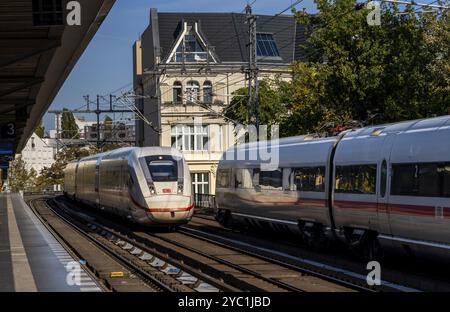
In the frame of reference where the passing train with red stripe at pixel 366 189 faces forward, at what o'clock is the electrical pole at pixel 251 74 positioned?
The electrical pole is roughly at 1 o'clock from the passing train with red stripe.

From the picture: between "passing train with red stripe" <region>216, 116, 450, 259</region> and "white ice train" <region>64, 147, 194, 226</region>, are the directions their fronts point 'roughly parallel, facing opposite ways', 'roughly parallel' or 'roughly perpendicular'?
roughly parallel, facing opposite ways

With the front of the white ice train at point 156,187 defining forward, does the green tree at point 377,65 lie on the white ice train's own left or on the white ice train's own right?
on the white ice train's own left

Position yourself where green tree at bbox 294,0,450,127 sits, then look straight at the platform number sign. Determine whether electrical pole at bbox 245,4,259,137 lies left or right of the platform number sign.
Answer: right

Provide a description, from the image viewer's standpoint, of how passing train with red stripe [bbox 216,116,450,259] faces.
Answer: facing away from the viewer and to the left of the viewer

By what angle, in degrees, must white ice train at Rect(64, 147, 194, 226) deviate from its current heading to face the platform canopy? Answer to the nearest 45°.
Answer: approximately 45° to its right

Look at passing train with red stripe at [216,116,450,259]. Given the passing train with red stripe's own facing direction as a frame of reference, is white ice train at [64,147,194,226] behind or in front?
in front

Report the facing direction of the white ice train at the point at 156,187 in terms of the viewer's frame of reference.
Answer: facing the viewer and to the right of the viewer
